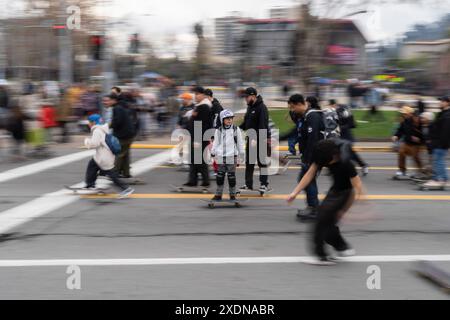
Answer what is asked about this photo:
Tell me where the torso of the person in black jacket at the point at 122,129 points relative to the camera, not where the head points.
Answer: to the viewer's left

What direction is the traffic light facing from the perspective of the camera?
toward the camera

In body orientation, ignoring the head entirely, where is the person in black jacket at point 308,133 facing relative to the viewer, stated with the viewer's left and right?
facing to the left of the viewer

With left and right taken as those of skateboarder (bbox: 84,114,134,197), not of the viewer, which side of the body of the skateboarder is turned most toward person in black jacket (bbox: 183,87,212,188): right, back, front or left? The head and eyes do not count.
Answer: back

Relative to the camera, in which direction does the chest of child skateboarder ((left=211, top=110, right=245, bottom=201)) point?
toward the camera

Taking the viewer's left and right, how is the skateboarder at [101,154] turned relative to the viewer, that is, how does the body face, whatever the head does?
facing to the left of the viewer

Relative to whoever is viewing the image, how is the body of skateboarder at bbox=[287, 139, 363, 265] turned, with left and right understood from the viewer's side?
facing the viewer and to the left of the viewer

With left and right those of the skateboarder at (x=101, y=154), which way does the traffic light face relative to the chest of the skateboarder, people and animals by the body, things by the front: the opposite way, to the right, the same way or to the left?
to the left
